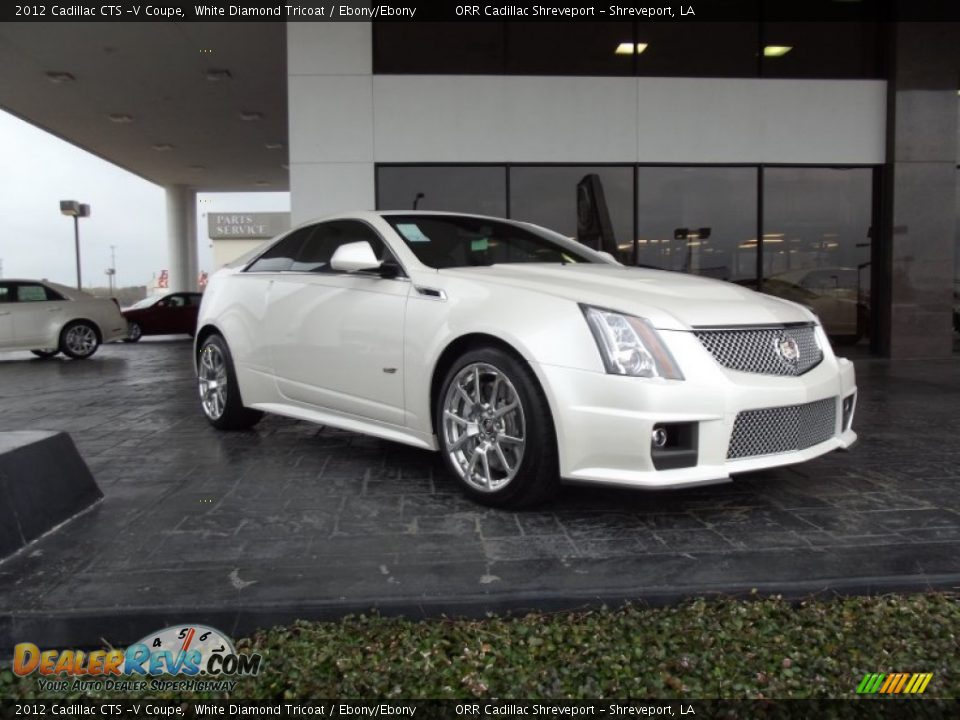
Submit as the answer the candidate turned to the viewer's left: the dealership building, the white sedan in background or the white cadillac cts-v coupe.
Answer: the white sedan in background

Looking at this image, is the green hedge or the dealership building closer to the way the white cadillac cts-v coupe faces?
the green hedge

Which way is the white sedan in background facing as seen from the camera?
to the viewer's left

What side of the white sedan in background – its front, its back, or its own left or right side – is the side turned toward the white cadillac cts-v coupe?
left

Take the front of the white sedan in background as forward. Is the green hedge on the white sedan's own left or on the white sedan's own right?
on the white sedan's own left

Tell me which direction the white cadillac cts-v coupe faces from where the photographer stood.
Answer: facing the viewer and to the right of the viewer

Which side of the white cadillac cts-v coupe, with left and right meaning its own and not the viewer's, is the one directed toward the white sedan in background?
back

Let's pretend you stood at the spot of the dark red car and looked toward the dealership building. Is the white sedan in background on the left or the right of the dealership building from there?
right

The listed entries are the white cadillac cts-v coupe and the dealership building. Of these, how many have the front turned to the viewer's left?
0

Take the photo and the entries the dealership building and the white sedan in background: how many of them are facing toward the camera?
1

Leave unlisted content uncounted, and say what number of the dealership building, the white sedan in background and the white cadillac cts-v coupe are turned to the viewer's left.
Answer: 1
